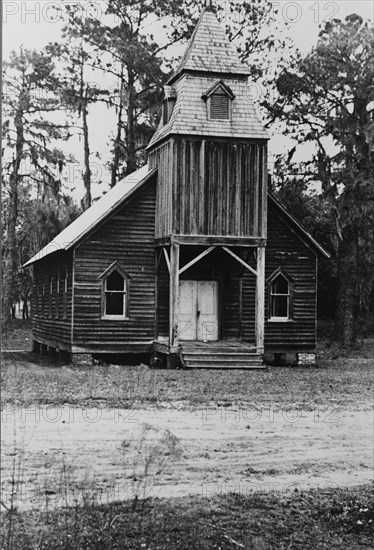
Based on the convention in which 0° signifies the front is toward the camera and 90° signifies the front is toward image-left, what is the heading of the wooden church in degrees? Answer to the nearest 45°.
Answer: approximately 0°
